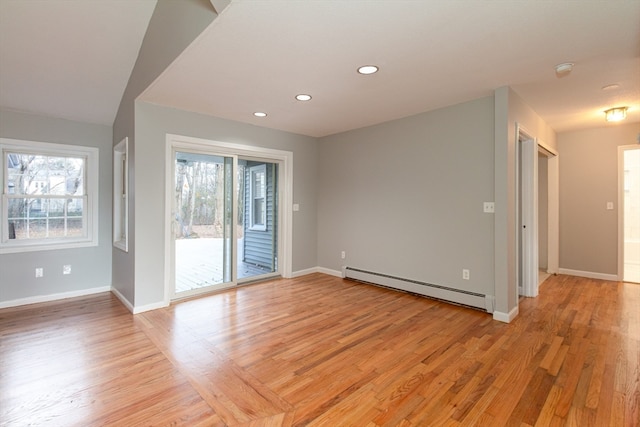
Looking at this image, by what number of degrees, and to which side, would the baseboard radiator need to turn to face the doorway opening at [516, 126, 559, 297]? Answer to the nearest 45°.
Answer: approximately 135° to its left

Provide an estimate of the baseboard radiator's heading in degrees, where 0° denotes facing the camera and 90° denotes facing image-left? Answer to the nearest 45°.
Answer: approximately 45°

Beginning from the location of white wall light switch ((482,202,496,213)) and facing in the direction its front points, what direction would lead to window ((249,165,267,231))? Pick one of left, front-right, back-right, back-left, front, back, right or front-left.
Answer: right

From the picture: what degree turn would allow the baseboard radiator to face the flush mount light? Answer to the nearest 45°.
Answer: approximately 135° to its left

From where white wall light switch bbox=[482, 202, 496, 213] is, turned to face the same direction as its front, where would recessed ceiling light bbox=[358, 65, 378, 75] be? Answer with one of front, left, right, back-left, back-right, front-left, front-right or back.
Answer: front-right

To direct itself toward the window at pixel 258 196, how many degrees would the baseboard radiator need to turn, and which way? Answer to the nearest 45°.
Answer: approximately 45° to its right

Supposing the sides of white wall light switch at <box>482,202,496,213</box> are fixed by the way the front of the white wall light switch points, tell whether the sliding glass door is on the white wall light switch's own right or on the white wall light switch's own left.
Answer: on the white wall light switch's own right

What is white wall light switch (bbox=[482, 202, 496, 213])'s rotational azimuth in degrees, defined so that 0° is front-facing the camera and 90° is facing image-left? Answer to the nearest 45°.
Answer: approximately 0°

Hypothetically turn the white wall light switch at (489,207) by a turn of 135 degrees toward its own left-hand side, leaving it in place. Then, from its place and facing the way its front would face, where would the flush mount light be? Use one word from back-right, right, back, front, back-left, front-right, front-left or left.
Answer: front

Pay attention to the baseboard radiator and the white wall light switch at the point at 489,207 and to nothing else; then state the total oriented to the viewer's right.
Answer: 0
